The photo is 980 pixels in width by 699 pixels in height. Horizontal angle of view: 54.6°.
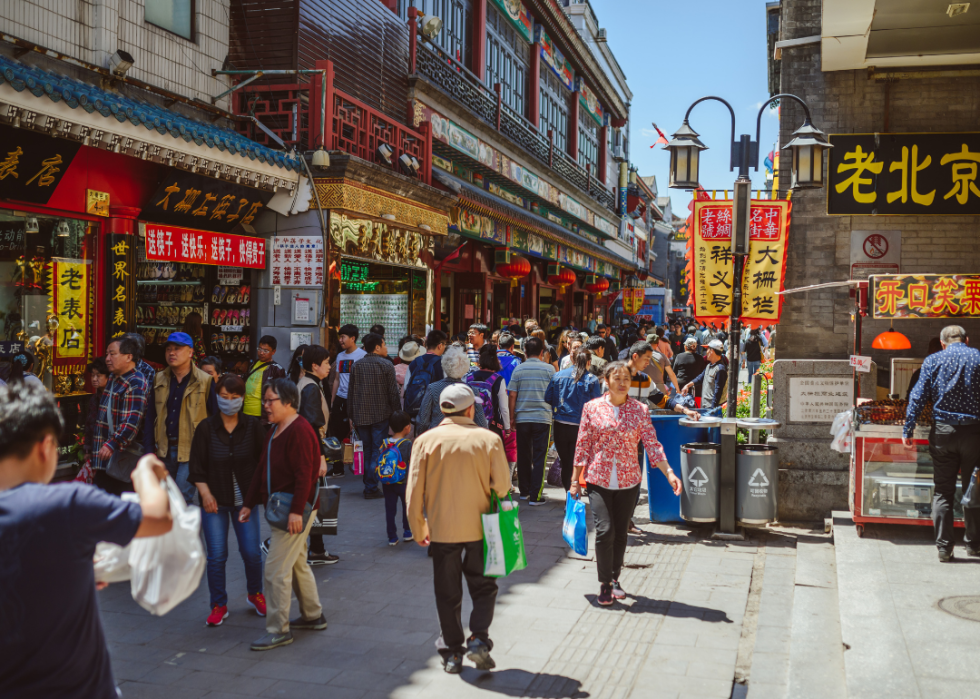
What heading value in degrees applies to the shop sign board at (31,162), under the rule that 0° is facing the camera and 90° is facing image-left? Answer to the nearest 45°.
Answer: approximately 315°

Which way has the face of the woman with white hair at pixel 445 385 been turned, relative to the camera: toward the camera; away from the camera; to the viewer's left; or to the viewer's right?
away from the camera

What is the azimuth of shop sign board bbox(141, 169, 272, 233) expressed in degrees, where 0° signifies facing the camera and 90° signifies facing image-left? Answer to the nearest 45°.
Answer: approximately 315°

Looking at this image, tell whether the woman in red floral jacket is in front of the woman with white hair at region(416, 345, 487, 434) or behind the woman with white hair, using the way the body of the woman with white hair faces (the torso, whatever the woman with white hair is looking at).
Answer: behind

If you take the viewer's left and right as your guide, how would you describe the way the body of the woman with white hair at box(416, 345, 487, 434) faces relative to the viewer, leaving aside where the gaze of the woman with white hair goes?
facing away from the viewer

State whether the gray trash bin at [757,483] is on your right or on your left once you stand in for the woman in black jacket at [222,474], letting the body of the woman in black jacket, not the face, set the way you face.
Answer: on your left

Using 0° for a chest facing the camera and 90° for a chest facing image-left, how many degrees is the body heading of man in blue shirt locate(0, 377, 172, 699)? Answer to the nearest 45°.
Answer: approximately 225°

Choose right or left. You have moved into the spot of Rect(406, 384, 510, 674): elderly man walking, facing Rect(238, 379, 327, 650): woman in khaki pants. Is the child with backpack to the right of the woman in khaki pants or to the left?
right
